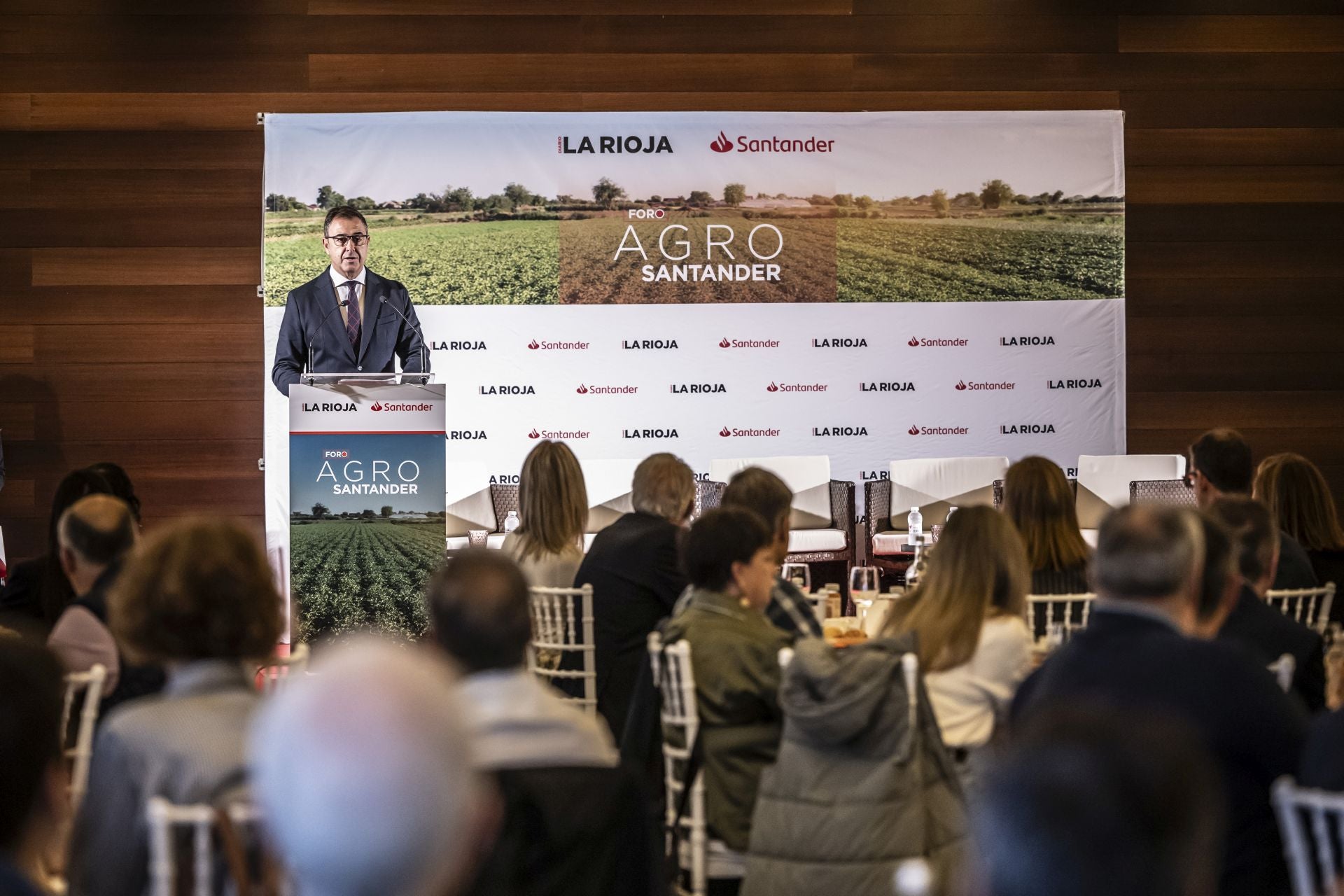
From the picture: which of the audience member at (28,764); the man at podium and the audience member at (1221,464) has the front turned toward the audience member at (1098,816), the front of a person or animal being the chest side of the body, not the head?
the man at podium

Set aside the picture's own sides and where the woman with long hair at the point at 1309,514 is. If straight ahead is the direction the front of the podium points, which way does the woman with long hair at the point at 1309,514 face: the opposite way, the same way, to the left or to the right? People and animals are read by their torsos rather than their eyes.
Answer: the opposite way

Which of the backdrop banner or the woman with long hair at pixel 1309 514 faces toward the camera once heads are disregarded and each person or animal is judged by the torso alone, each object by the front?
the backdrop banner

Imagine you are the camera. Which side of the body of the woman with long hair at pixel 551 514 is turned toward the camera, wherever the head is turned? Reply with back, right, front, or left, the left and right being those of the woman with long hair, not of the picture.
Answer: back

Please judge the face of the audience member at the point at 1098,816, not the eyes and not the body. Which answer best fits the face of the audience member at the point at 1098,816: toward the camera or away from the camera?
away from the camera

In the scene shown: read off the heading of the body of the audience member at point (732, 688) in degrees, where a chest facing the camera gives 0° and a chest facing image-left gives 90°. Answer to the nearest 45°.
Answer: approximately 225°

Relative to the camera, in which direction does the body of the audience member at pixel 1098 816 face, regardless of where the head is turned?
away from the camera

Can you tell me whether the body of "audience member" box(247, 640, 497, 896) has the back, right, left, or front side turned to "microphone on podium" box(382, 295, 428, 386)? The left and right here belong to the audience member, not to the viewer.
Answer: front

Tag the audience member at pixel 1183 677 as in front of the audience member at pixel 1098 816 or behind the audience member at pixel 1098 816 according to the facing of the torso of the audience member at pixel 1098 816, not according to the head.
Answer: in front

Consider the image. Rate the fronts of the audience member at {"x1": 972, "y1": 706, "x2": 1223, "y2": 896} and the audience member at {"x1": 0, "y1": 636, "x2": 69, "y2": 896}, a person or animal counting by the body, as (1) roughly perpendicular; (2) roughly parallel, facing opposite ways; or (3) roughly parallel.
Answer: roughly parallel

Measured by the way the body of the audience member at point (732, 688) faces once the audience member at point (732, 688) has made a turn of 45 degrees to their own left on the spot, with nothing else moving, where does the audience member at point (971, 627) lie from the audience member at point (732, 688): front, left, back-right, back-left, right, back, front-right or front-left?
right

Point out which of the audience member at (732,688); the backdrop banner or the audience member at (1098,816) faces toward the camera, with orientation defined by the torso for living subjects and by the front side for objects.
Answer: the backdrop banner

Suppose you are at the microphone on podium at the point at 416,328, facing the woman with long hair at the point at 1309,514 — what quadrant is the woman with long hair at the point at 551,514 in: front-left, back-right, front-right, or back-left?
front-right

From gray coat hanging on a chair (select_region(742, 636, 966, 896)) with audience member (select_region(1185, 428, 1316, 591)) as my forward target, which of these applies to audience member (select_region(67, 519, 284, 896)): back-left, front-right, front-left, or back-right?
back-left

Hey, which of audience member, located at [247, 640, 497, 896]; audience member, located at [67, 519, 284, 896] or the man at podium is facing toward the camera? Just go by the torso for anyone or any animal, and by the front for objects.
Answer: the man at podium

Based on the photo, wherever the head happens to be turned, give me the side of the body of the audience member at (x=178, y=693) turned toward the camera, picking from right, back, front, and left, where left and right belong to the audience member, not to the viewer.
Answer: back

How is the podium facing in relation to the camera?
toward the camera

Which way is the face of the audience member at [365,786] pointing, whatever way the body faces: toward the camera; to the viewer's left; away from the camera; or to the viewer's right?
away from the camera

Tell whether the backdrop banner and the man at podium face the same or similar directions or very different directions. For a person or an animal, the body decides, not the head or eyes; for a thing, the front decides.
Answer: same or similar directions

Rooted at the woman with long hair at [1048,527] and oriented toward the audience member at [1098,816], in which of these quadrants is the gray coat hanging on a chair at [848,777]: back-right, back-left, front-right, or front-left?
front-right

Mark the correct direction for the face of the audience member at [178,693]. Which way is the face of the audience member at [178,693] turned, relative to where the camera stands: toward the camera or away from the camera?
away from the camera

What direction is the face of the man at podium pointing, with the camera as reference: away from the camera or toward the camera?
toward the camera
